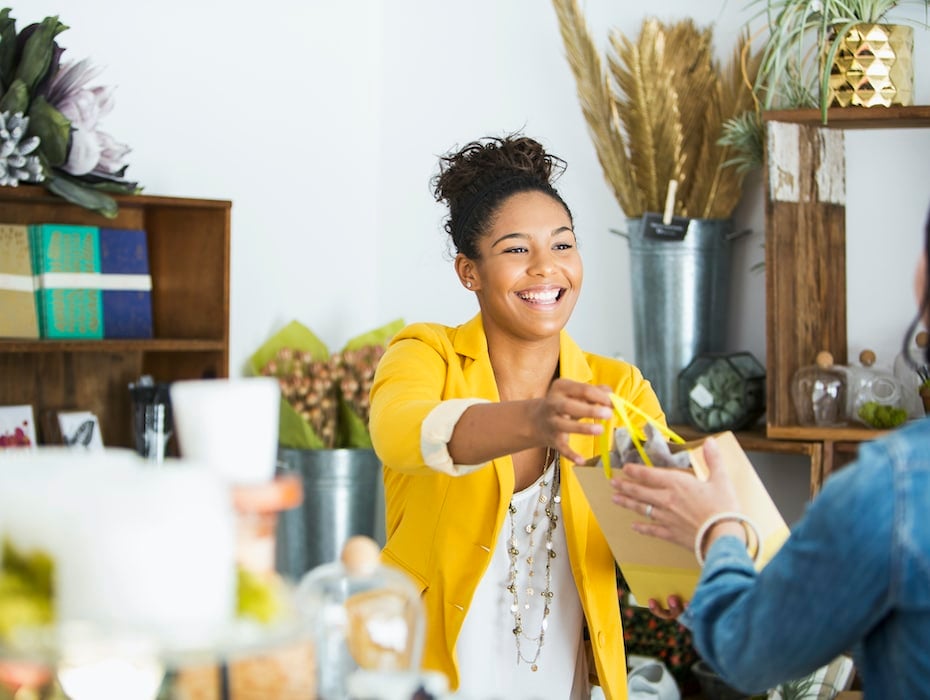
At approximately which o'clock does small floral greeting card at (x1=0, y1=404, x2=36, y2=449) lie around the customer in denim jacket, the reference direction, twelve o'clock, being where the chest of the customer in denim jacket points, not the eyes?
The small floral greeting card is roughly at 12 o'clock from the customer in denim jacket.

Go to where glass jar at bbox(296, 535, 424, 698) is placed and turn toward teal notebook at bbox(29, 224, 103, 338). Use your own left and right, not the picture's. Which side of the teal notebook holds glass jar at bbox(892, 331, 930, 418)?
right

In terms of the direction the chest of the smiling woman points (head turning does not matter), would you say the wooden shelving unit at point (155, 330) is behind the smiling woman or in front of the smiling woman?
behind

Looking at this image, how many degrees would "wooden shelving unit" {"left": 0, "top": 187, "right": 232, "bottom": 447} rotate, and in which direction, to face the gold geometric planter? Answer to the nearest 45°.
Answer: approximately 45° to its left

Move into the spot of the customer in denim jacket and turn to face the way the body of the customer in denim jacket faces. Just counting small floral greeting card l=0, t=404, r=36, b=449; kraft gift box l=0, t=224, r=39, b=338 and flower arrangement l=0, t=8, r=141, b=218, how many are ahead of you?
3

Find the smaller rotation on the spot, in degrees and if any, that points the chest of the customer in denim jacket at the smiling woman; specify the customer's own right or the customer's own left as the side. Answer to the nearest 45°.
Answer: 0° — they already face them

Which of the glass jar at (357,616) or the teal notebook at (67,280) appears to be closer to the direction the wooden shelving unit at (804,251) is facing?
the glass jar

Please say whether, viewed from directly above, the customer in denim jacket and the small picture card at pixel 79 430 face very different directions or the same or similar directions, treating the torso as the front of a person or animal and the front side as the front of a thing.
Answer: very different directions

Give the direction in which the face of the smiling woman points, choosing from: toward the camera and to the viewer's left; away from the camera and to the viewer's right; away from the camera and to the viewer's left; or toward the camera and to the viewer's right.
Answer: toward the camera and to the viewer's right

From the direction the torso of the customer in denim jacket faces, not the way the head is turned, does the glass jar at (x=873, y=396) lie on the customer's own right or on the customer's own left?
on the customer's own right

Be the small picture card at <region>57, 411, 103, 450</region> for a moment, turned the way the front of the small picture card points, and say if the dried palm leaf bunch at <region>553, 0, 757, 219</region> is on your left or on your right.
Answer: on your left
